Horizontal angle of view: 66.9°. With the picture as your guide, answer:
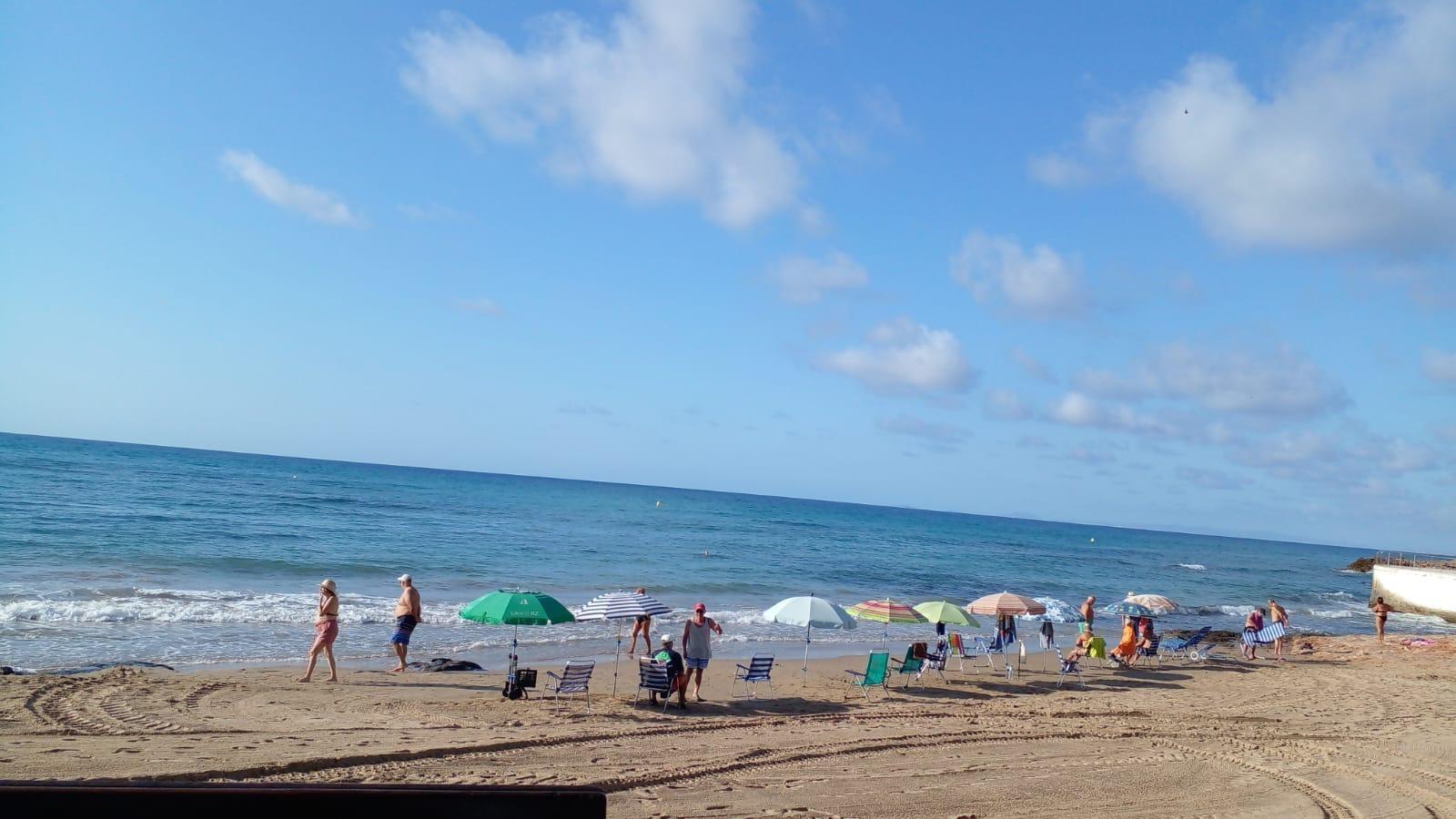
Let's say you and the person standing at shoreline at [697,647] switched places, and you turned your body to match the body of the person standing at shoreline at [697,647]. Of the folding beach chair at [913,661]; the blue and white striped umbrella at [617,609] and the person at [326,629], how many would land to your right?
2

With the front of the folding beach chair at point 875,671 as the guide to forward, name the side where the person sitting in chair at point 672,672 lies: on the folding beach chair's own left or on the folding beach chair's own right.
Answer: on the folding beach chair's own left

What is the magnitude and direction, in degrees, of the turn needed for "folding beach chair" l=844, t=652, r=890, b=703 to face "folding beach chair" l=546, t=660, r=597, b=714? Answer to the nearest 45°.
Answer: approximately 90° to its left

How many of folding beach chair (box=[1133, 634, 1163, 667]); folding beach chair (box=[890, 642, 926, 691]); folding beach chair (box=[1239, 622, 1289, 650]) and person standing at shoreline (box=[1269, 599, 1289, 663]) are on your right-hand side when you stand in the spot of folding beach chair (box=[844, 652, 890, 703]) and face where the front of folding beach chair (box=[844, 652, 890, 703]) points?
4

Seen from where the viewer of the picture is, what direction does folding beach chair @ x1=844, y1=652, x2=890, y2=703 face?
facing away from the viewer and to the left of the viewer

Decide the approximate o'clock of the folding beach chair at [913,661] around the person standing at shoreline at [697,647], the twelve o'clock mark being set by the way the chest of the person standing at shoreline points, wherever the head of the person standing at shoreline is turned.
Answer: The folding beach chair is roughly at 8 o'clock from the person standing at shoreline.
